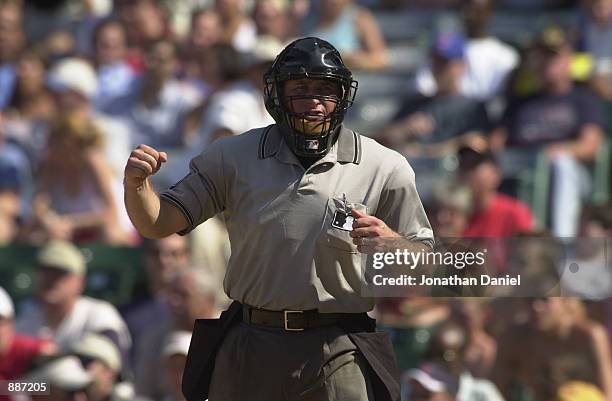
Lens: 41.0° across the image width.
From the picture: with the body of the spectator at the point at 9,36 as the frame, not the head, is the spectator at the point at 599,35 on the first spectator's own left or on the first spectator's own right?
on the first spectator's own left

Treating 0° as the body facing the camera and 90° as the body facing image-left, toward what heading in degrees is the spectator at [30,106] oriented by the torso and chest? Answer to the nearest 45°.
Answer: approximately 45°

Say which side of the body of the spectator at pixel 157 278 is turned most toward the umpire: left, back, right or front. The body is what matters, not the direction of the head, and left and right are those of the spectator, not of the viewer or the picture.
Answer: front

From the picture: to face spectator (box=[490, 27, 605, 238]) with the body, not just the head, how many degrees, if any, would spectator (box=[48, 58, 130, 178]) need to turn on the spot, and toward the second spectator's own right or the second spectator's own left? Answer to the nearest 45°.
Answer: approximately 90° to the second spectator's own left

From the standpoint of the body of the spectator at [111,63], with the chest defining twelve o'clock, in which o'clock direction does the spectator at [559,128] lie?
the spectator at [559,128] is roughly at 10 o'clock from the spectator at [111,63].

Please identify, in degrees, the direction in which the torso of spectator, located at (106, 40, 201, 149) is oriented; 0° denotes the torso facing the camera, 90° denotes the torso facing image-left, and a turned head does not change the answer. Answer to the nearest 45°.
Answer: approximately 0°

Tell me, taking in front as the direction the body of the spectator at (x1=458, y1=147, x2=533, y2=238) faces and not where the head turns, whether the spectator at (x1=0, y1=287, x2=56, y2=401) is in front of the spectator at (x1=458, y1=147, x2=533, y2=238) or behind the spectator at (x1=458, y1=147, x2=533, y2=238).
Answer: in front

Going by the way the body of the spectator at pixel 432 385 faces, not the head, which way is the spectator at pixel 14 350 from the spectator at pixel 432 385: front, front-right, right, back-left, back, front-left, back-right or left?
front-right

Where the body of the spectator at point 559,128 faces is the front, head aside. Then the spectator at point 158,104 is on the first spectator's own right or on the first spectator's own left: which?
on the first spectator's own right

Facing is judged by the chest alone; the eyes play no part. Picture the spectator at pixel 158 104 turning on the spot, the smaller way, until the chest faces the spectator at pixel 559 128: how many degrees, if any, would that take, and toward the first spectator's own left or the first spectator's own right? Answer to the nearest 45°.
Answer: approximately 45° to the first spectator's own left

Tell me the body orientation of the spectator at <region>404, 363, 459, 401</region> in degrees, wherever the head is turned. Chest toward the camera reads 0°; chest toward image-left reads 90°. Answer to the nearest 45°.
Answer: approximately 45°
